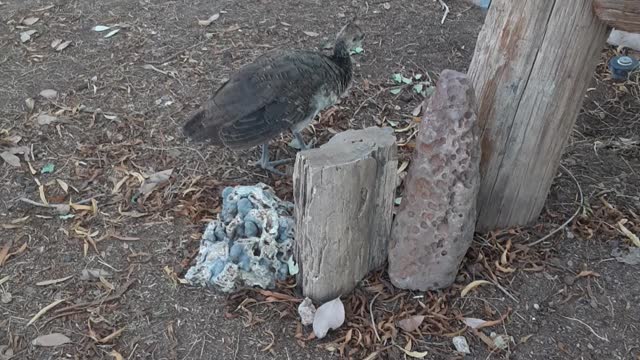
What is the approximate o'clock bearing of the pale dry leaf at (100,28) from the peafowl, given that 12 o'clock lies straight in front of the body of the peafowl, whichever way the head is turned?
The pale dry leaf is roughly at 8 o'clock from the peafowl.

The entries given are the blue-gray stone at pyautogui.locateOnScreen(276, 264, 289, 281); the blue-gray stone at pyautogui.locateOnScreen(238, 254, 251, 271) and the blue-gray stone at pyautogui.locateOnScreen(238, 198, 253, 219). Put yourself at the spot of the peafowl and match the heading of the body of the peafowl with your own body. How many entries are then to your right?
3

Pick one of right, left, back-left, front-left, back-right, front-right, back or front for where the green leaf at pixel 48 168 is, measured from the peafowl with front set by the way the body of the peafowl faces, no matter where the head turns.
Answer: back

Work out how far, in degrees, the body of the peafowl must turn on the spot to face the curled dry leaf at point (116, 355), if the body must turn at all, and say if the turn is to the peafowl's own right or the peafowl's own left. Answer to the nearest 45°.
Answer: approximately 135° to the peafowl's own right

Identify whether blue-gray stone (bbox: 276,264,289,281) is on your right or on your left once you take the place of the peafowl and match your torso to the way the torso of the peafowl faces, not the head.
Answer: on your right

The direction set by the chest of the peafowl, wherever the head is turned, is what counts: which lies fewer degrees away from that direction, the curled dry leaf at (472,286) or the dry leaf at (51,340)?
the curled dry leaf

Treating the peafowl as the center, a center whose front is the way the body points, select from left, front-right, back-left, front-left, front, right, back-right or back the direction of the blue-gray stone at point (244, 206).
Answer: right

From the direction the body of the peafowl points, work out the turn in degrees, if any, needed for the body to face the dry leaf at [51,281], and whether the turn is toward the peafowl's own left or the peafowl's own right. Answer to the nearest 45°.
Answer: approximately 135° to the peafowl's own right

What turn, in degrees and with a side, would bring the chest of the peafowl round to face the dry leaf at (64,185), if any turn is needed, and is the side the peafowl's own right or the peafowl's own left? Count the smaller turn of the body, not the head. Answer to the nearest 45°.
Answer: approximately 180°

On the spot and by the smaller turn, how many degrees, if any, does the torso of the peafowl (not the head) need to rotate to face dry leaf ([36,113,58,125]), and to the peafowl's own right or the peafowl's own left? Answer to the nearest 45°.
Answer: approximately 135° to the peafowl's own left

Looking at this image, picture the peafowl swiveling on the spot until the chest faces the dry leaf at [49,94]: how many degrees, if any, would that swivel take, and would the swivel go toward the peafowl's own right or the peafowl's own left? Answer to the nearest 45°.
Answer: approximately 135° to the peafowl's own left

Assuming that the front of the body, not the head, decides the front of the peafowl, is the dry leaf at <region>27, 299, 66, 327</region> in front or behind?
behind

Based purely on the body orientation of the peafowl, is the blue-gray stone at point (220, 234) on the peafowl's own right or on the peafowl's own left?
on the peafowl's own right

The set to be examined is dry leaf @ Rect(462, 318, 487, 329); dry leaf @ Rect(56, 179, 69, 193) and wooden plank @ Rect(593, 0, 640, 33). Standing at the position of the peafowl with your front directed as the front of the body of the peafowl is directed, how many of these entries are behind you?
1

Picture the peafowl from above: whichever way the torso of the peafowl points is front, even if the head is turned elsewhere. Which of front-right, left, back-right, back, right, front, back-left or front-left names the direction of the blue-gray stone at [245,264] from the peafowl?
right

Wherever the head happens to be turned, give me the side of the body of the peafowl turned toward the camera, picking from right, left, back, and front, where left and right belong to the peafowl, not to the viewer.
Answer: right
